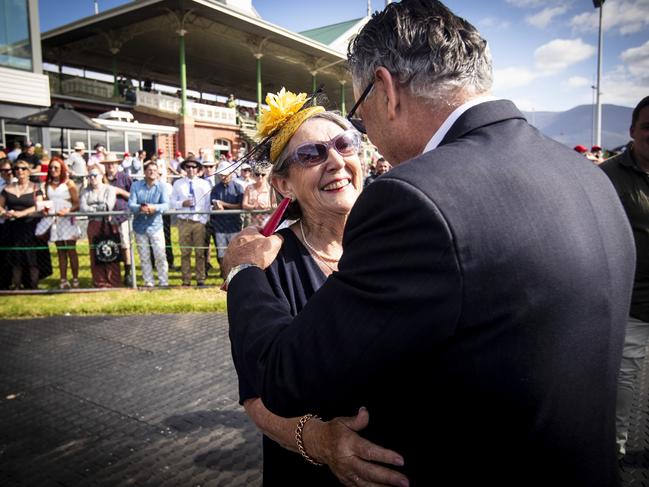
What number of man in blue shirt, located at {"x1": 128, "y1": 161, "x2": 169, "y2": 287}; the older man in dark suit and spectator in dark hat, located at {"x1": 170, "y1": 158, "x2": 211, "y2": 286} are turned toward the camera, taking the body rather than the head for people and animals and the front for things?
2

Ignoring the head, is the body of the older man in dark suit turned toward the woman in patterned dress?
yes

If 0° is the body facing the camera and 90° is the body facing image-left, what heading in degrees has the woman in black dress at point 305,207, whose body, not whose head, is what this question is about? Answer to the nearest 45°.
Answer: approximately 315°

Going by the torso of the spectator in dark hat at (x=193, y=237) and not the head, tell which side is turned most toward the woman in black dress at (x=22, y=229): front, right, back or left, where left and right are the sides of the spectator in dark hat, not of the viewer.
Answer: right

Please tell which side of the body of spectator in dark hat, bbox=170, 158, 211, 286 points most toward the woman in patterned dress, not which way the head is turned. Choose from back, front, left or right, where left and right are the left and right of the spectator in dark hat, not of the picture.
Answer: right

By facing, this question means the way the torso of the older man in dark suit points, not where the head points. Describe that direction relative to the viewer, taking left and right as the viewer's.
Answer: facing away from the viewer and to the left of the viewer

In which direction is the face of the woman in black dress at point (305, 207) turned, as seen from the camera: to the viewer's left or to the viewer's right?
to the viewer's right

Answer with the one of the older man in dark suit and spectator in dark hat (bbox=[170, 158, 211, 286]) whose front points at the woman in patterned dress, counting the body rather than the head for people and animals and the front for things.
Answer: the older man in dark suit

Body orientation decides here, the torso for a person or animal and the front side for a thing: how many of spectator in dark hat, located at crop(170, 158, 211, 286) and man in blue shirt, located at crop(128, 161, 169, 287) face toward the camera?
2

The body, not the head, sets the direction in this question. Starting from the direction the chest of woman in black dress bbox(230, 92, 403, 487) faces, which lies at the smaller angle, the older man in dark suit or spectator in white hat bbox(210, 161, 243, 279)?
the older man in dark suit

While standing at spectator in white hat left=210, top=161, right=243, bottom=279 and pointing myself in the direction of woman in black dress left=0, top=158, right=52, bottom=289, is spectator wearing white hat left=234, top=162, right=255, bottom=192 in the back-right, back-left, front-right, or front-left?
back-right
